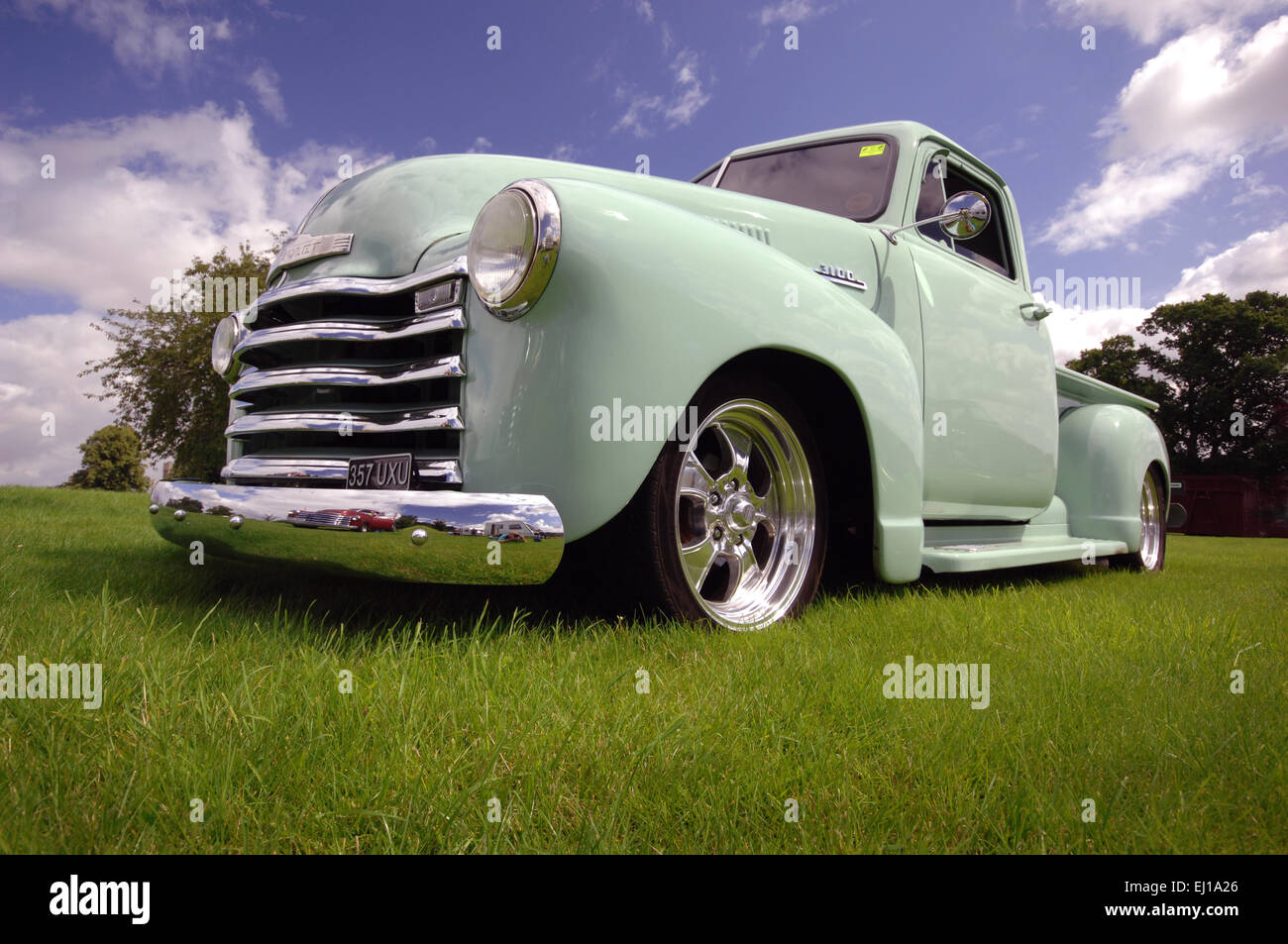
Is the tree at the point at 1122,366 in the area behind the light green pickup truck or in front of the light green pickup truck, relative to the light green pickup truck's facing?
behind

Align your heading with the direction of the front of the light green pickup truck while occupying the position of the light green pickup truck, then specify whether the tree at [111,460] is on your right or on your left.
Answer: on your right

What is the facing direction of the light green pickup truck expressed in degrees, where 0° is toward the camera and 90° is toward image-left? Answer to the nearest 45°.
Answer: approximately 45°

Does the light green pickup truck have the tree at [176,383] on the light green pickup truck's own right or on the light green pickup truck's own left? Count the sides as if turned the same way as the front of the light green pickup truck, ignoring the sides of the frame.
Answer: on the light green pickup truck's own right
